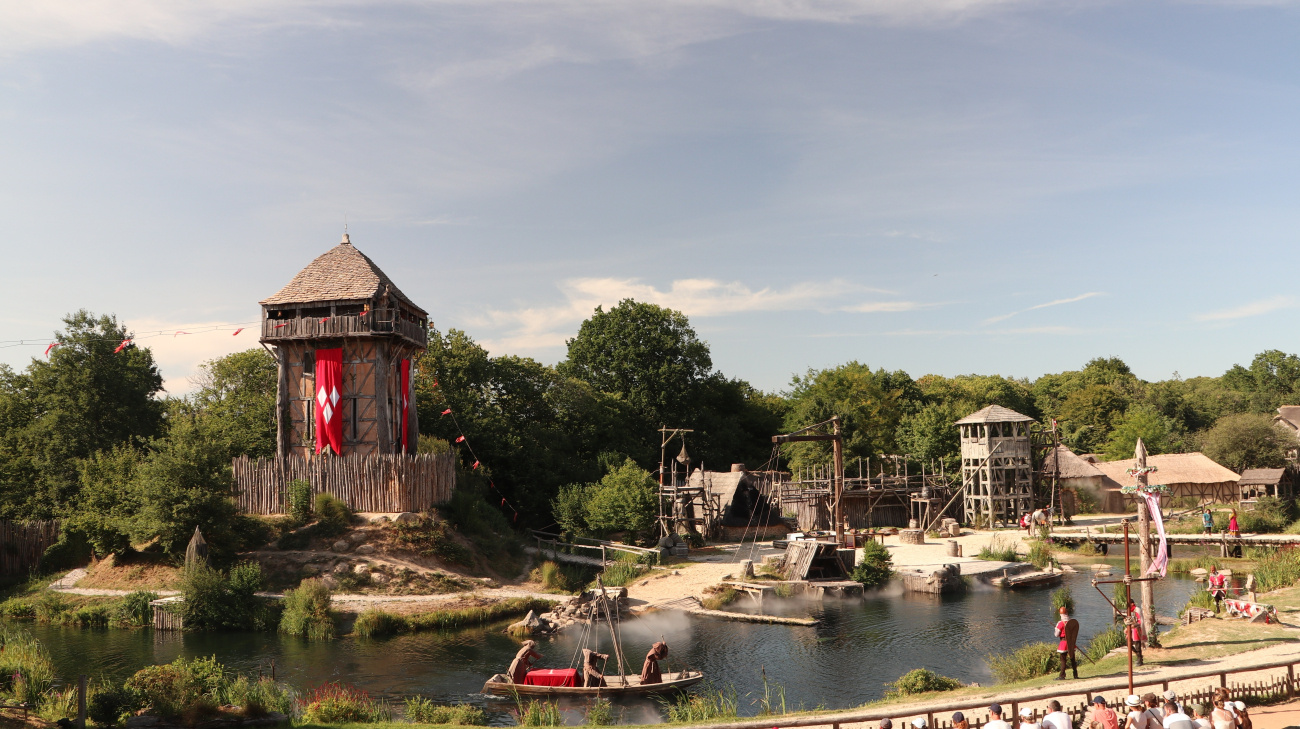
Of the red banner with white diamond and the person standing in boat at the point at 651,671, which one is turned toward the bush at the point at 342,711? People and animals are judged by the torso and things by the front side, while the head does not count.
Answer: the red banner with white diamond

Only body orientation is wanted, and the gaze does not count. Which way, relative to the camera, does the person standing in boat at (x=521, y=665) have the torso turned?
to the viewer's right
